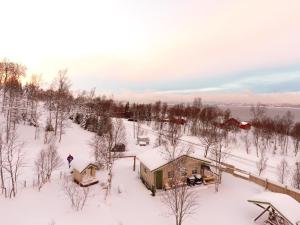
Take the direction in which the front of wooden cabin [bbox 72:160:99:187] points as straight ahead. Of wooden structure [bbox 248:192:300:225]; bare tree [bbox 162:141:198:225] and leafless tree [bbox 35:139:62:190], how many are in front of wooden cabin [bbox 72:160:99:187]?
2

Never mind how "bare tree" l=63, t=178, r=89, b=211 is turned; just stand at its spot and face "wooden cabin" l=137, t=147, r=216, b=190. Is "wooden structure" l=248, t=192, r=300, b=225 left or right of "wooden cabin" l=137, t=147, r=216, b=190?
right

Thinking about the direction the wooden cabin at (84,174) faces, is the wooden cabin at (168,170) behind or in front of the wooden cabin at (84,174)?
in front

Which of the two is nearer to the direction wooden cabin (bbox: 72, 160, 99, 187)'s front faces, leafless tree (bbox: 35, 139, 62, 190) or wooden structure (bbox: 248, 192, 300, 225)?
the wooden structure

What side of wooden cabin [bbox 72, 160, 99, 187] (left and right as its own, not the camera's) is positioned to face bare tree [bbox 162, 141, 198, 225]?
front

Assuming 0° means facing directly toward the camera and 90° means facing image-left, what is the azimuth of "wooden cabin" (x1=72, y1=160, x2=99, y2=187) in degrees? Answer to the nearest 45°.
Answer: approximately 315°

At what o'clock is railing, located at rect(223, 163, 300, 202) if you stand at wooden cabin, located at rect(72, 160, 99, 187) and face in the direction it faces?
The railing is roughly at 11 o'clock from the wooden cabin.

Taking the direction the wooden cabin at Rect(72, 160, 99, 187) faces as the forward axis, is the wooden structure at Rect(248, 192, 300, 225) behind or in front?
in front

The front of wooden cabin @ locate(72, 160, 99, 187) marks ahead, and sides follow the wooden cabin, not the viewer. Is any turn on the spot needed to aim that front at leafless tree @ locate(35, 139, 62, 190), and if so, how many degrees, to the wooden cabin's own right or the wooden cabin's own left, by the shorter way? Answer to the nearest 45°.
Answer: approximately 135° to the wooden cabin's own right
